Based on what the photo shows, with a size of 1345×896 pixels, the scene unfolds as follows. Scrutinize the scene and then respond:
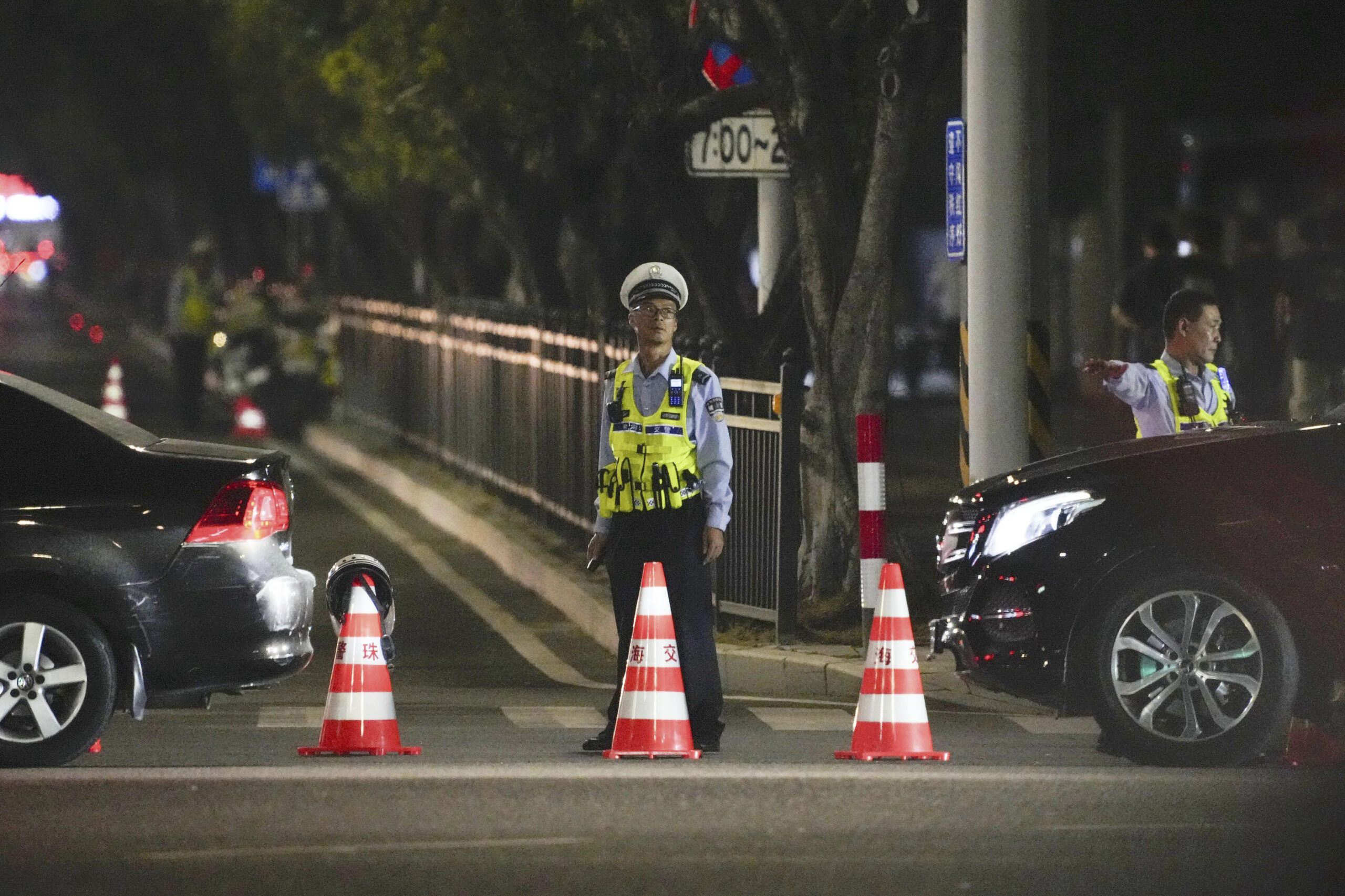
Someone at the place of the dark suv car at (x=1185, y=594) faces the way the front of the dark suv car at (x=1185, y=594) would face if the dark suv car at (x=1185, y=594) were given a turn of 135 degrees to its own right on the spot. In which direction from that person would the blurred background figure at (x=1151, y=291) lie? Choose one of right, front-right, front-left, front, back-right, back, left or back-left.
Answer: front-left

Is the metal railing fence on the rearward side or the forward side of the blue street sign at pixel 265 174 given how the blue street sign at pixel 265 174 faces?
on the forward side

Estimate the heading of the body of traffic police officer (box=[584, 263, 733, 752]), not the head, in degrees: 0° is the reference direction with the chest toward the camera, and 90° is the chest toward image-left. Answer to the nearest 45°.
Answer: approximately 0°

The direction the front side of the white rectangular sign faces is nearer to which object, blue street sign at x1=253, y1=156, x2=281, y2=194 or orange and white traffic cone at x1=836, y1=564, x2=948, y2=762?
the orange and white traffic cone

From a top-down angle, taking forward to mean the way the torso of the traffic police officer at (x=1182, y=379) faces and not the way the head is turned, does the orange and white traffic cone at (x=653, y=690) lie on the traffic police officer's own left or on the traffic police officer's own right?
on the traffic police officer's own right

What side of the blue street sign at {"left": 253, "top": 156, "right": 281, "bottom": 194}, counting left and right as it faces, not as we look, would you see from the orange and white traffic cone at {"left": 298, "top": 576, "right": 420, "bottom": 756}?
front

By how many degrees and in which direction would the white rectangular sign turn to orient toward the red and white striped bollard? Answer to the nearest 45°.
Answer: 0° — it already faces it

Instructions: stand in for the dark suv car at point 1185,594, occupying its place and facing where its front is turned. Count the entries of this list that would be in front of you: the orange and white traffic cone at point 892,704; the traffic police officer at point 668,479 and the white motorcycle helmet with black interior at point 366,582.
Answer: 3

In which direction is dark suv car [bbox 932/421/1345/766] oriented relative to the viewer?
to the viewer's left

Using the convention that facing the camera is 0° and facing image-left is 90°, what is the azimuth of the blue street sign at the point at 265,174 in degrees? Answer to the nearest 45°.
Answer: approximately 0°
